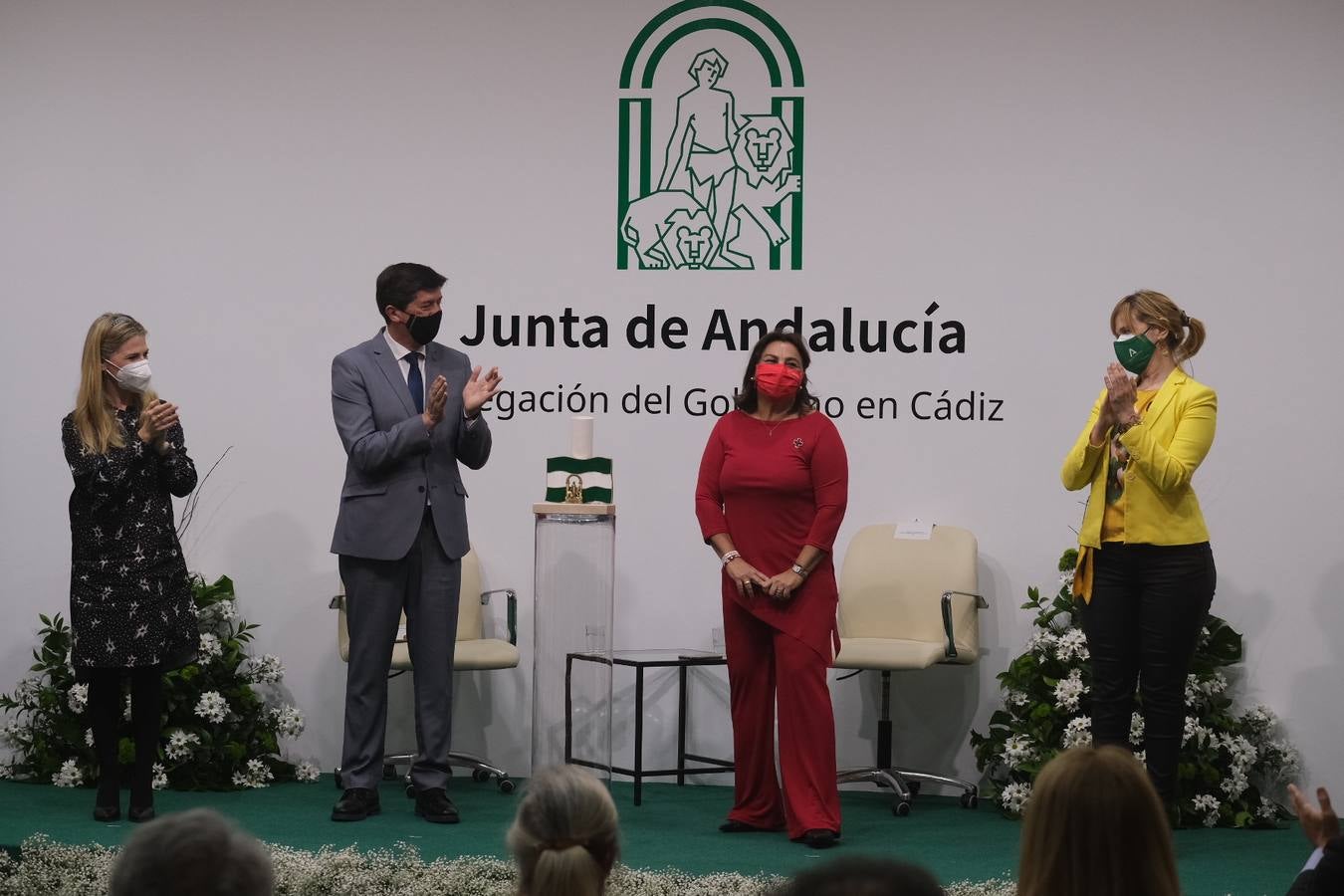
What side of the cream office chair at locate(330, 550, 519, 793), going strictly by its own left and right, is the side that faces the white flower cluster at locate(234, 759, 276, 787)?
right

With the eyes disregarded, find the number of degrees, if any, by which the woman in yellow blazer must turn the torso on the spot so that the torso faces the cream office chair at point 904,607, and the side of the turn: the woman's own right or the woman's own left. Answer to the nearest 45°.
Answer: approximately 90° to the woman's own right

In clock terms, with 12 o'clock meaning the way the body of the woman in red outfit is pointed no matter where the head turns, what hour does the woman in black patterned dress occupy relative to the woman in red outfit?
The woman in black patterned dress is roughly at 3 o'clock from the woman in red outfit.

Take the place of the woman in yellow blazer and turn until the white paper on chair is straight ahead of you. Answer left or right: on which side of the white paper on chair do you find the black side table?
left

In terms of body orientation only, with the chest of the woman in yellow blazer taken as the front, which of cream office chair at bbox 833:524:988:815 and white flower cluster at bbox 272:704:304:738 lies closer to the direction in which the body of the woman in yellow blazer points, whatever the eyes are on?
the white flower cluster

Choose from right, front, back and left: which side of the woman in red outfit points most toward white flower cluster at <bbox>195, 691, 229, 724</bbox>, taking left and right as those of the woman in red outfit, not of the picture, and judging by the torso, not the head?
right

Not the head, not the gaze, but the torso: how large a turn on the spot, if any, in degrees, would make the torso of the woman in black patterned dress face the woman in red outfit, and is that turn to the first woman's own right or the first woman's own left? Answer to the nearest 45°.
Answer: approximately 45° to the first woman's own left

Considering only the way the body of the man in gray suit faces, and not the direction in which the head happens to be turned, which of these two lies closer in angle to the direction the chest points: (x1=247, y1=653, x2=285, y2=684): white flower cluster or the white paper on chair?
the white paper on chair

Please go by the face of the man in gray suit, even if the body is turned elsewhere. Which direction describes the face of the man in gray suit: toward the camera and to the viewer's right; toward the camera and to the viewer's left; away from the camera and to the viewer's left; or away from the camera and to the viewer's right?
toward the camera and to the viewer's right

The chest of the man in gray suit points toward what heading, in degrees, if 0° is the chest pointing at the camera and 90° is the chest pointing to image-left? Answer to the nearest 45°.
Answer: approximately 315°

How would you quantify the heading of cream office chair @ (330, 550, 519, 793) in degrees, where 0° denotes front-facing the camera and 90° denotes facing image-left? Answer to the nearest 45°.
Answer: approximately 0°
